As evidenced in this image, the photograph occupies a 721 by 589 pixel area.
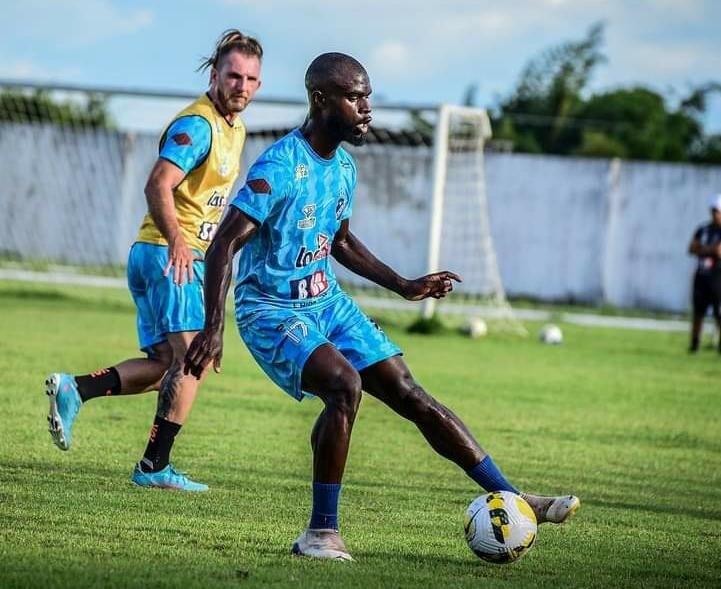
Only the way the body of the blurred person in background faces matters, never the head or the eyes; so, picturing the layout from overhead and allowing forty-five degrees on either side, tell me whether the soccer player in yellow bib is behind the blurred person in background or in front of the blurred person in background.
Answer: in front

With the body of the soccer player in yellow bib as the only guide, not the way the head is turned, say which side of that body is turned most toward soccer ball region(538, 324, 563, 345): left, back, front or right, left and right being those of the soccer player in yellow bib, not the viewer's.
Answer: left

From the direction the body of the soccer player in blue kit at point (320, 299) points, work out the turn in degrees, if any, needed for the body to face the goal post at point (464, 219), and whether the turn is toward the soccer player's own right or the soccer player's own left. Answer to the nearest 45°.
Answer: approximately 135° to the soccer player's own left

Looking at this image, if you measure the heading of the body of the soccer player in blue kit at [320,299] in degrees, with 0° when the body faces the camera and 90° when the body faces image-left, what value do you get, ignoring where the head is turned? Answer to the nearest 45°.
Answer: approximately 315°

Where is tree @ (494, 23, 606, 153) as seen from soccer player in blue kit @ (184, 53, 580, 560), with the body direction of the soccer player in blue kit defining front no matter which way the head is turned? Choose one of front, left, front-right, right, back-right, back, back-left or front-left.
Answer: back-left

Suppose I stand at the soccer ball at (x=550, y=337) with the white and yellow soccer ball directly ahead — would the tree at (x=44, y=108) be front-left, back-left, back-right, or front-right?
back-right

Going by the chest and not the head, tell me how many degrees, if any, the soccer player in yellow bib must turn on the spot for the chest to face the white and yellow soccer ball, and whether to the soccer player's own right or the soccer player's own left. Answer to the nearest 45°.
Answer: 0° — they already face it

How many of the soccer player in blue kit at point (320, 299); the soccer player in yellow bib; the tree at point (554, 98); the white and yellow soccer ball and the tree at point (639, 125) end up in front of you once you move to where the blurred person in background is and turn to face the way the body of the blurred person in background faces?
3

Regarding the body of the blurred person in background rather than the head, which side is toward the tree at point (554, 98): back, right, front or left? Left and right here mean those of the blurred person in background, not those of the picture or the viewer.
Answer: back

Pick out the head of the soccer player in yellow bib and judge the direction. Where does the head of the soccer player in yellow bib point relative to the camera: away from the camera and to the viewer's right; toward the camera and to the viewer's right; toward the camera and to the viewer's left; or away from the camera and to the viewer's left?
toward the camera and to the viewer's right

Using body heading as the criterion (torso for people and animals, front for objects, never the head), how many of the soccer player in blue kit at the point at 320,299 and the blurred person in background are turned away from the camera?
0
